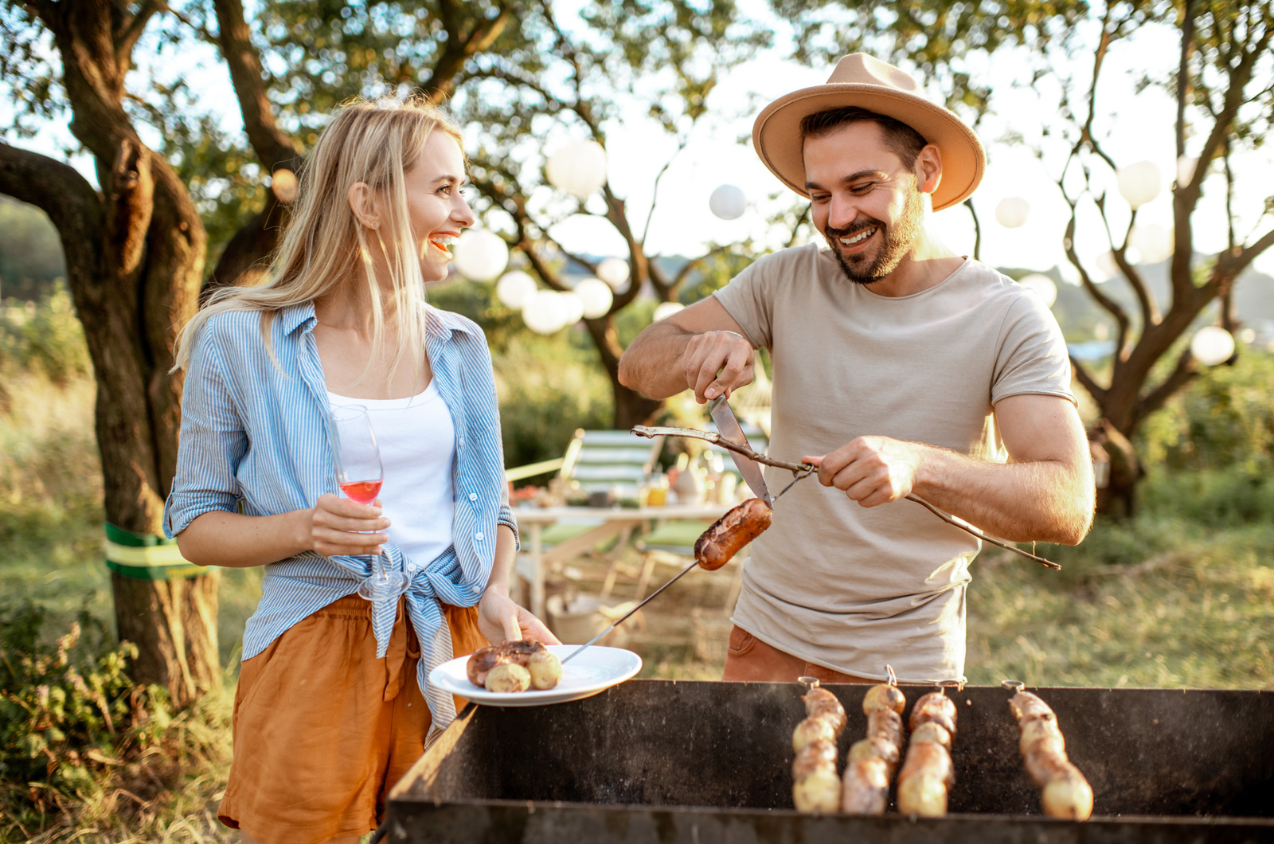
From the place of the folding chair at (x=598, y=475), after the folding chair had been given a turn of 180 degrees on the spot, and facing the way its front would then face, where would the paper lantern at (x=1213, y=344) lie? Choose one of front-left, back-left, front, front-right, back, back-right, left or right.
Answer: front-right

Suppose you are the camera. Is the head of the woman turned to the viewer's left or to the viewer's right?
to the viewer's right

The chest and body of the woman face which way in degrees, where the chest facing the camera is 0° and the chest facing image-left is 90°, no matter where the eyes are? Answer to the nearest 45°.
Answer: approximately 315°

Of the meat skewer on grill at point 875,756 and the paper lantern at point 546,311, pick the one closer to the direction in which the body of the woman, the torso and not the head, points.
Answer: the meat skewer on grill

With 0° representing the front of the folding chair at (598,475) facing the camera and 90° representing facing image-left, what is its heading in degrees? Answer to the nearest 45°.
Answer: approximately 45°

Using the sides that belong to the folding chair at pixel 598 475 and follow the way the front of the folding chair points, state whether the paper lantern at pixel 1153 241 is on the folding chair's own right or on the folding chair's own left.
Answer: on the folding chair's own left

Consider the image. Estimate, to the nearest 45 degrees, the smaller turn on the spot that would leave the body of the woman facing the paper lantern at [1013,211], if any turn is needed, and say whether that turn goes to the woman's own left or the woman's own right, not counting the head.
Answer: approximately 90° to the woman's own left

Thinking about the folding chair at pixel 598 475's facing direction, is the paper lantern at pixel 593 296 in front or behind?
behind

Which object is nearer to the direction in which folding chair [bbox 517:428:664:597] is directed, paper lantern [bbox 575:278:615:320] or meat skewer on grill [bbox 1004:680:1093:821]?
the meat skewer on grill

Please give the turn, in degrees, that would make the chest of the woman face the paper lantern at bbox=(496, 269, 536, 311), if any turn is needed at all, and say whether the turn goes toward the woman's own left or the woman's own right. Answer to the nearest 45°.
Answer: approximately 135° to the woman's own left

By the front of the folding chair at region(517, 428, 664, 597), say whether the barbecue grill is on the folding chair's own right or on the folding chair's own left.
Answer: on the folding chair's own left
